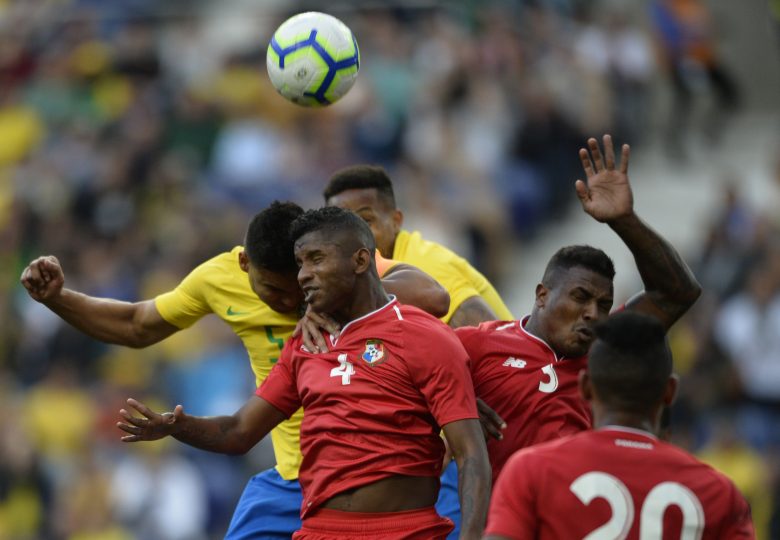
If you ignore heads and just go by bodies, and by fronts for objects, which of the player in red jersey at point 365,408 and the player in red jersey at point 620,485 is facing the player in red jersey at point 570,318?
the player in red jersey at point 620,485

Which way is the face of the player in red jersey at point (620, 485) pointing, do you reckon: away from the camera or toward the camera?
away from the camera

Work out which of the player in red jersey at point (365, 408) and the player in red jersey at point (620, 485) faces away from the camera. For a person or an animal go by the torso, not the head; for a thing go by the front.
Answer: the player in red jersey at point (620, 485)

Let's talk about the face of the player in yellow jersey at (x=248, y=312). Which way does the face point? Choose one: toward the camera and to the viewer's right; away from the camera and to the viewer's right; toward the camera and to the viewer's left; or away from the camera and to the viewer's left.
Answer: toward the camera and to the viewer's right

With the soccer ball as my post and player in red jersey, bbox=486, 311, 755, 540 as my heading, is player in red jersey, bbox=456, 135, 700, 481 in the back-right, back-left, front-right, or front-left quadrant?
front-left

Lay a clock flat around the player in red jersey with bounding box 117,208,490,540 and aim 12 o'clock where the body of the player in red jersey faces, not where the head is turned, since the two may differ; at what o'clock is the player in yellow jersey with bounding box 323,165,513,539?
The player in yellow jersey is roughly at 5 o'clock from the player in red jersey.

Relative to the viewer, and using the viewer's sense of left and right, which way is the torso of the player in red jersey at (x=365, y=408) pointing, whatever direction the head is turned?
facing the viewer and to the left of the viewer

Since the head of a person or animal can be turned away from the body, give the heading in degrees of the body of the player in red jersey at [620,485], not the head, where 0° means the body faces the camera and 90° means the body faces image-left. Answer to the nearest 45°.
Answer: approximately 180°

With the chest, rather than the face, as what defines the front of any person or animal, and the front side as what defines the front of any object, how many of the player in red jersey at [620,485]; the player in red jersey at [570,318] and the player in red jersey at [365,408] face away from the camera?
1

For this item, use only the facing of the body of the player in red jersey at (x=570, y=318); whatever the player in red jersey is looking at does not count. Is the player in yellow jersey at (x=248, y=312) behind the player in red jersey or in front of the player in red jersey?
behind

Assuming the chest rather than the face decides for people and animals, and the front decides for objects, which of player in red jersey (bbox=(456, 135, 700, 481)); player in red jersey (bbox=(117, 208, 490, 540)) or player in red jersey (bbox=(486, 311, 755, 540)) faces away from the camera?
player in red jersey (bbox=(486, 311, 755, 540))

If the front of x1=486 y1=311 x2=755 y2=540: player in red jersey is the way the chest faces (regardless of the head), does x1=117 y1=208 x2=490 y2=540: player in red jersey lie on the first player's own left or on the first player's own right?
on the first player's own left
